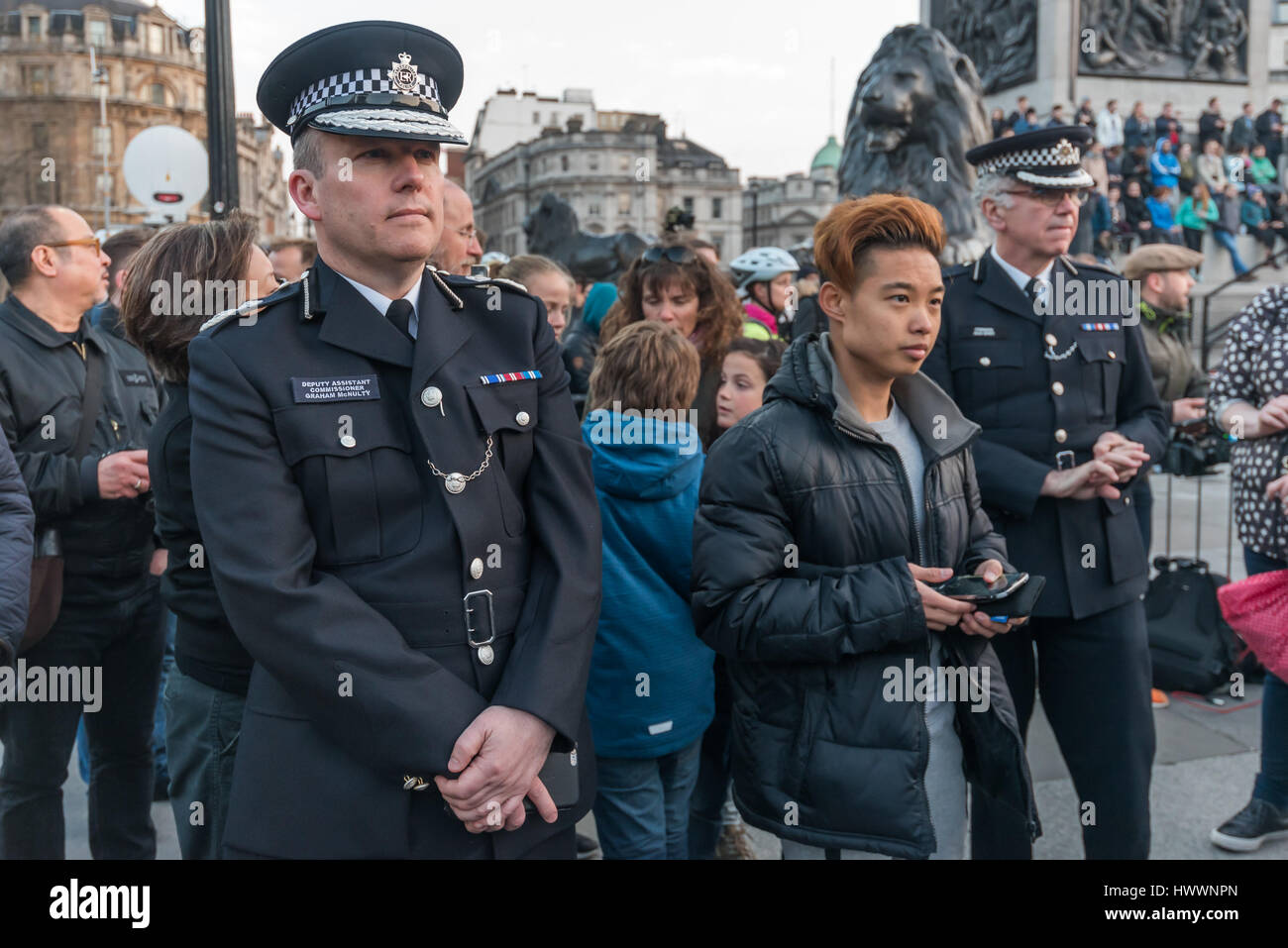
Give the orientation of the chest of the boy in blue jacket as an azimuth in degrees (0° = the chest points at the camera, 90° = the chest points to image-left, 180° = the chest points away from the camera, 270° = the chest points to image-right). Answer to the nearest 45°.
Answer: approximately 180°

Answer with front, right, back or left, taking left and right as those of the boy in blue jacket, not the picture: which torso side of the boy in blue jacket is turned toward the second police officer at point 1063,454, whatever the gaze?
right

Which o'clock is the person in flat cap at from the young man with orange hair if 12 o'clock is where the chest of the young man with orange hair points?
The person in flat cap is roughly at 8 o'clock from the young man with orange hair.

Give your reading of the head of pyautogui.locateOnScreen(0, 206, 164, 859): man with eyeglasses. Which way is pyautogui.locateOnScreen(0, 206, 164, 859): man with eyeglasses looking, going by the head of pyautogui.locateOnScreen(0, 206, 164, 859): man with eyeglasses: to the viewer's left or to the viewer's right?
to the viewer's right

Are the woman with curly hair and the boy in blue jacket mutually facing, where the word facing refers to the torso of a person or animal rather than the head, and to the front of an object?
yes
